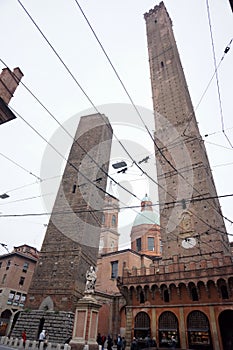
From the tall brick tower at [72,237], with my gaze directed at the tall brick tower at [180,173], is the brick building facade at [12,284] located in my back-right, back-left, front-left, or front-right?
back-left

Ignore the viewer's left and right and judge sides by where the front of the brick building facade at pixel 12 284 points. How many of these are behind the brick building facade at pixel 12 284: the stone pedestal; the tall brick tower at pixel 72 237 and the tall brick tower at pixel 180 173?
0

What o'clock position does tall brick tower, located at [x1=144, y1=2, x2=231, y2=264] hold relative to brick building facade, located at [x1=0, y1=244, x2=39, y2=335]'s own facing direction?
The tall brick tower is roughly at 11 o'clock from the brick building facade.

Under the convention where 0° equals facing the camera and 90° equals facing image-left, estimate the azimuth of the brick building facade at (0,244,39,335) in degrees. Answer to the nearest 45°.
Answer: approximately 0°

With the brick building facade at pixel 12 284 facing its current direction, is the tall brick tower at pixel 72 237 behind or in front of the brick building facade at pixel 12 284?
in front

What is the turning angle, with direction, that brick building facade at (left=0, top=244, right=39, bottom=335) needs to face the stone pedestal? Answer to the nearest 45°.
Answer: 0° — it already faces it
